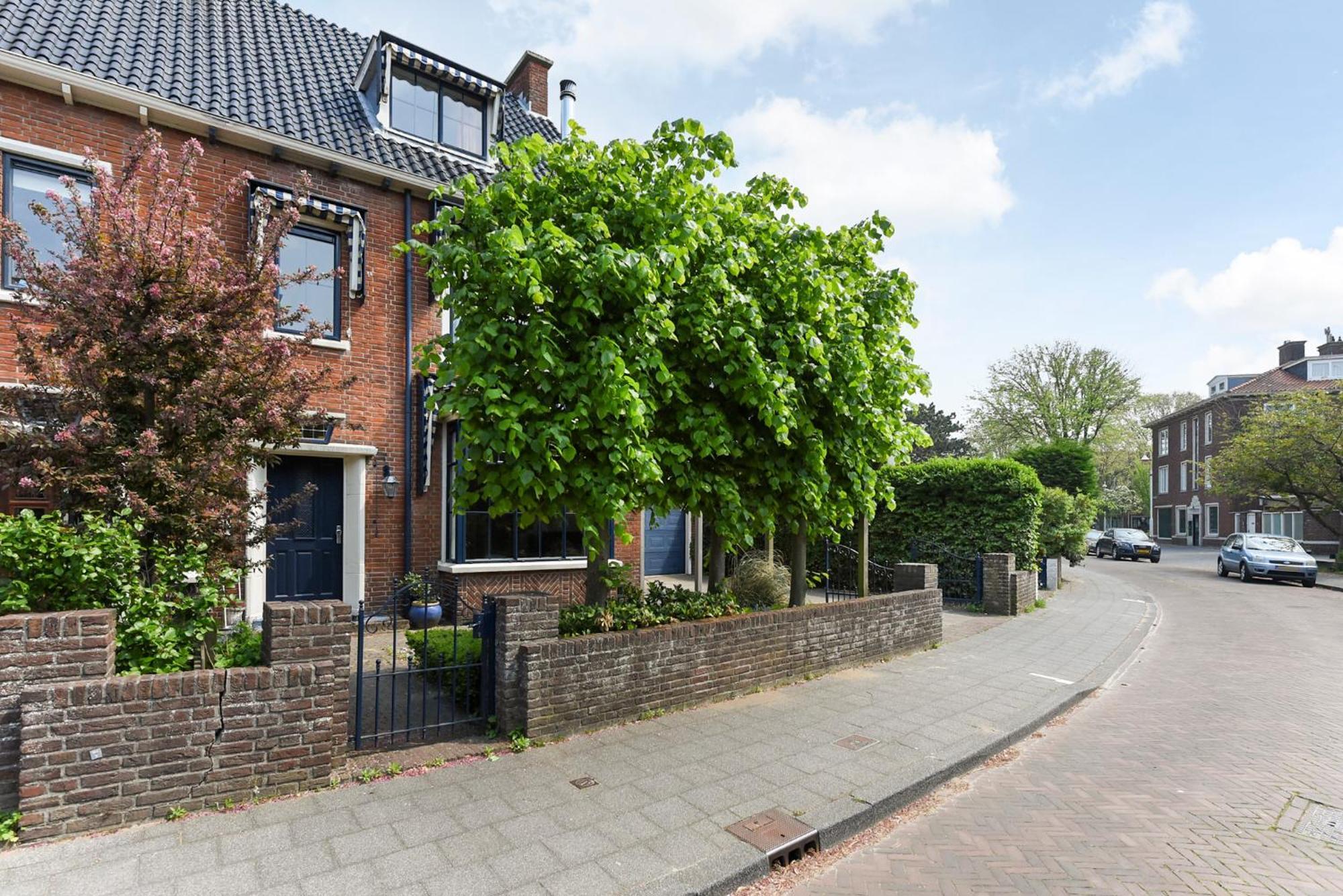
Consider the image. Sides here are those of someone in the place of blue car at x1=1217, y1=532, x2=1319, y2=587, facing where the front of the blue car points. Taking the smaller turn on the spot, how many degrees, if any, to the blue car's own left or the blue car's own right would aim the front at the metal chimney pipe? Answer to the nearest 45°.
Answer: approximately 90° to the blue car's own right

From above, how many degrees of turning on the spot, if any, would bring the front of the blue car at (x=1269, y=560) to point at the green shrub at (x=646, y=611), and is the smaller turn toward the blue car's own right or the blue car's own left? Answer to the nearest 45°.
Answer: approximately 45° to the blue car's own right

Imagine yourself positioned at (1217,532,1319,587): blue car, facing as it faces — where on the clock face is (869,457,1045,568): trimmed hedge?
The trimmed hedge is roughly at 2 o'clock from the blue car.

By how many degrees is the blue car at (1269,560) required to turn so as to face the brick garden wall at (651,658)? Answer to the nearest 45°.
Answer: approximately 45° to its right

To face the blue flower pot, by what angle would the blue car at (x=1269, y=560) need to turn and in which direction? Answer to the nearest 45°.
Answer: approximately 45° to its right

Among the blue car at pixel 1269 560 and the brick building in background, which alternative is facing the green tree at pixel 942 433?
the brick building in background

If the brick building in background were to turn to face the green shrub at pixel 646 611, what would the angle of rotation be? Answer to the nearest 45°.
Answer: approximately 45° to its left

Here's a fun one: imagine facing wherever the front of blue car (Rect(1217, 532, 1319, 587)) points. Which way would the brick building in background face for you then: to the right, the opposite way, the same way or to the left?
to the right

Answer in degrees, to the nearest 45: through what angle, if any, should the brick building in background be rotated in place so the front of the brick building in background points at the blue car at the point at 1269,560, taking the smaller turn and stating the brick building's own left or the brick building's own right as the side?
approximately 45° to the brick building's own left

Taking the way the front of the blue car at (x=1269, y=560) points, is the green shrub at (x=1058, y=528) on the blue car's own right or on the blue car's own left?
on the blue car's own right

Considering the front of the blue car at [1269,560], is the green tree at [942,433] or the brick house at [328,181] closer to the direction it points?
the brick house

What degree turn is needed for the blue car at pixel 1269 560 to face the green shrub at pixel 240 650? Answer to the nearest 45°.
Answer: approximately 45° to its right

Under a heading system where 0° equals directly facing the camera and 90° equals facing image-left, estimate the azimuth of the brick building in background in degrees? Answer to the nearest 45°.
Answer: approximately 45°
